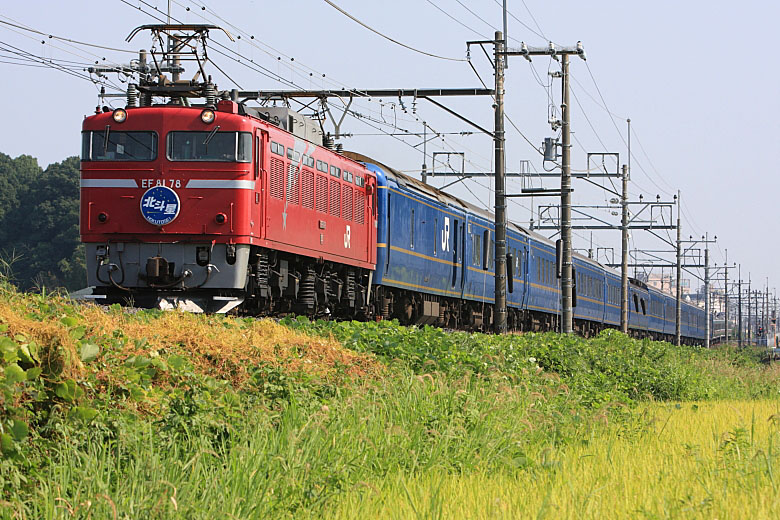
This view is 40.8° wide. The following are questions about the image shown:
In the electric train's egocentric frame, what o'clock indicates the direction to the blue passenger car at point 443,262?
The blue passenger car is roughly at 5 o'clock from the electric train.

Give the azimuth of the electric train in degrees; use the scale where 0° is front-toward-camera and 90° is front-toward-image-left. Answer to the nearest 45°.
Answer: approximately 45°

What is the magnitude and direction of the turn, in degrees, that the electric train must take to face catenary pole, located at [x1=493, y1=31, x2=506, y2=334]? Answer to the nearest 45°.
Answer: approximately 180°

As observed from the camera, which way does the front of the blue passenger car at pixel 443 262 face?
facing the viewer and to the left of the viewer

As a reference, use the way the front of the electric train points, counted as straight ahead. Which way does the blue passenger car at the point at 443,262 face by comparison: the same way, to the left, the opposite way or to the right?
the same way

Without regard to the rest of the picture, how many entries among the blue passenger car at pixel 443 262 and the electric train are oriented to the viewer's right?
0

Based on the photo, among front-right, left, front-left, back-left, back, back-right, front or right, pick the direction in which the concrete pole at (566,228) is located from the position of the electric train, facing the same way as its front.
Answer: back
